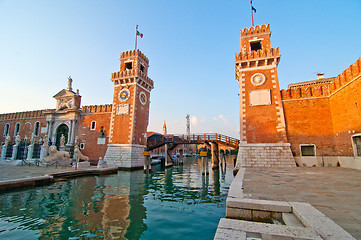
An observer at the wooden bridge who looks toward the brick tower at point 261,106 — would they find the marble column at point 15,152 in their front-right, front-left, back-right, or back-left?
back-right

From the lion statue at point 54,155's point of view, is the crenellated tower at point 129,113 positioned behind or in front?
behind

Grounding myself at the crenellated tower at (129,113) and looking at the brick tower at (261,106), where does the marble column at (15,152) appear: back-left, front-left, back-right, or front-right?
back-right
